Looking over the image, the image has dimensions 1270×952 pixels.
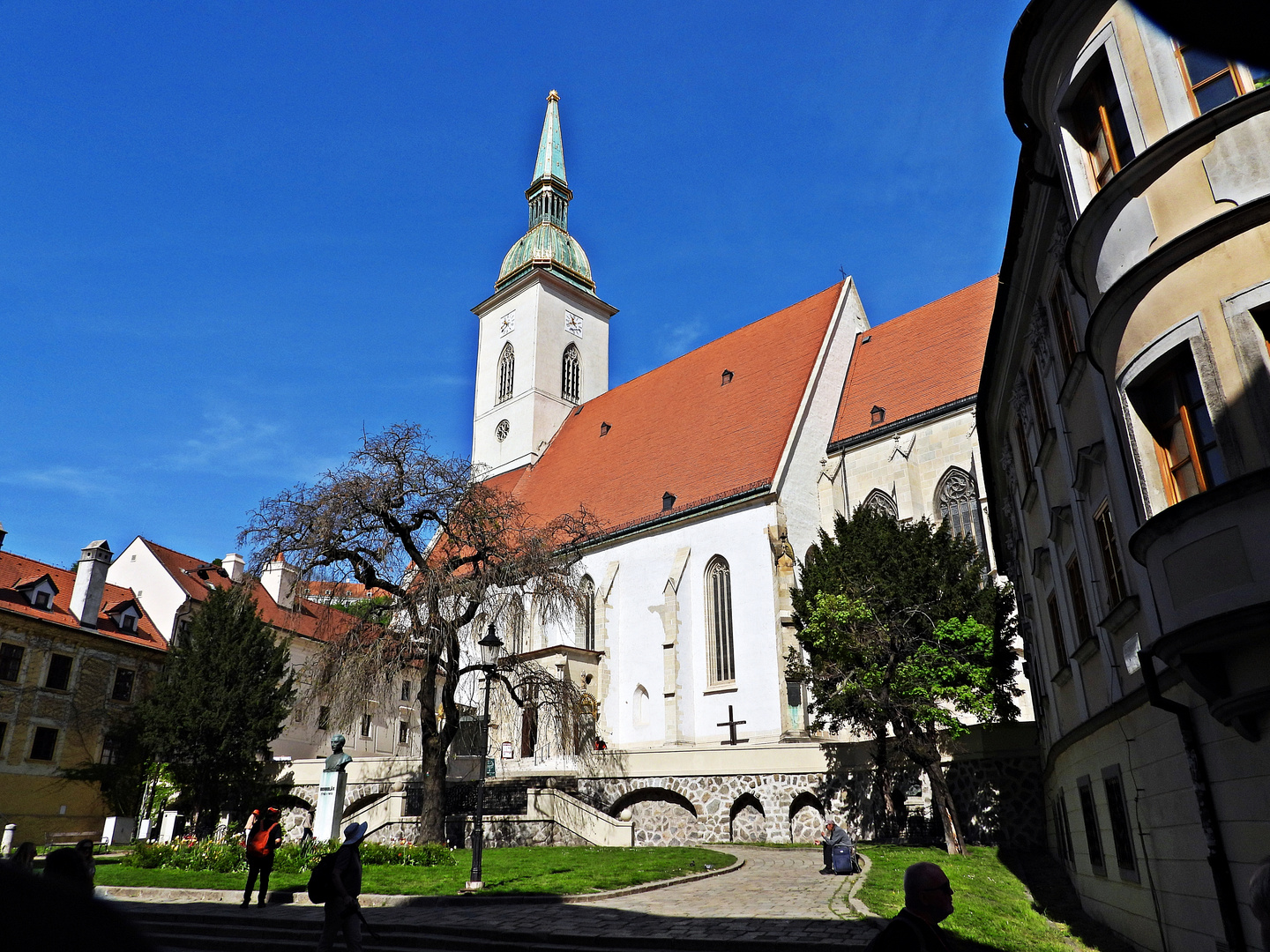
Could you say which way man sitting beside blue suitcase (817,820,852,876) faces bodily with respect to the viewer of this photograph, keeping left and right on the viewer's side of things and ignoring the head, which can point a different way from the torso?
facing to the left of the viewer

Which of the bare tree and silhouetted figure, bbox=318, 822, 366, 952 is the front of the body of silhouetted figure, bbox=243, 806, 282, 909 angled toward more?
the bare tree

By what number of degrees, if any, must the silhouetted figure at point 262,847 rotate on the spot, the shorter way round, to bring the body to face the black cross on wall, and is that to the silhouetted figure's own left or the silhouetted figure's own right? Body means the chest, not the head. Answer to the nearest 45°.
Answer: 0° — they already face it

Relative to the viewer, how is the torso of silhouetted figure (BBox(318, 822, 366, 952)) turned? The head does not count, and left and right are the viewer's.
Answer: facing to the right of the viewer

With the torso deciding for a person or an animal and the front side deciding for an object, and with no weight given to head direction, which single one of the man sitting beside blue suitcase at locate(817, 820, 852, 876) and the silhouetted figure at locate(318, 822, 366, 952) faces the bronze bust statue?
the man sitting beside blue suitcase

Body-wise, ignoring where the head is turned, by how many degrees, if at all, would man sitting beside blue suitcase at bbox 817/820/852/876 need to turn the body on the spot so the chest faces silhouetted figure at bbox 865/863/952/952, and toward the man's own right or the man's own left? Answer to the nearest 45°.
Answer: approximately 90° to the man's own left

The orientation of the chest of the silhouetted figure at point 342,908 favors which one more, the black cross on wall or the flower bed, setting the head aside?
the black cross on wall

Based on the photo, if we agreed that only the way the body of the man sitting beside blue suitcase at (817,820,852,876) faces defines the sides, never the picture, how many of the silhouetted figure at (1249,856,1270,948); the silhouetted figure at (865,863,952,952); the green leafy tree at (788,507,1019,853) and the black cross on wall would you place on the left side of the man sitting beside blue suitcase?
2

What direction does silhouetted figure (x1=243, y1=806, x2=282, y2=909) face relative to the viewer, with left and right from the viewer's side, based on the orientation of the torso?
facing away from the viewer and to the right of the viewer

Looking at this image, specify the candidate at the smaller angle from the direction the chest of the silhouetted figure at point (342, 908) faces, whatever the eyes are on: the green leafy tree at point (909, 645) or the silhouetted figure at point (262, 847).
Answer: the green leafy tree
